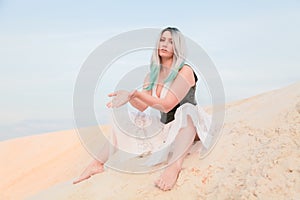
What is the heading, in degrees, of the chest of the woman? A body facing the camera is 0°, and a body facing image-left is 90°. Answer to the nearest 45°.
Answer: approximately 45°
